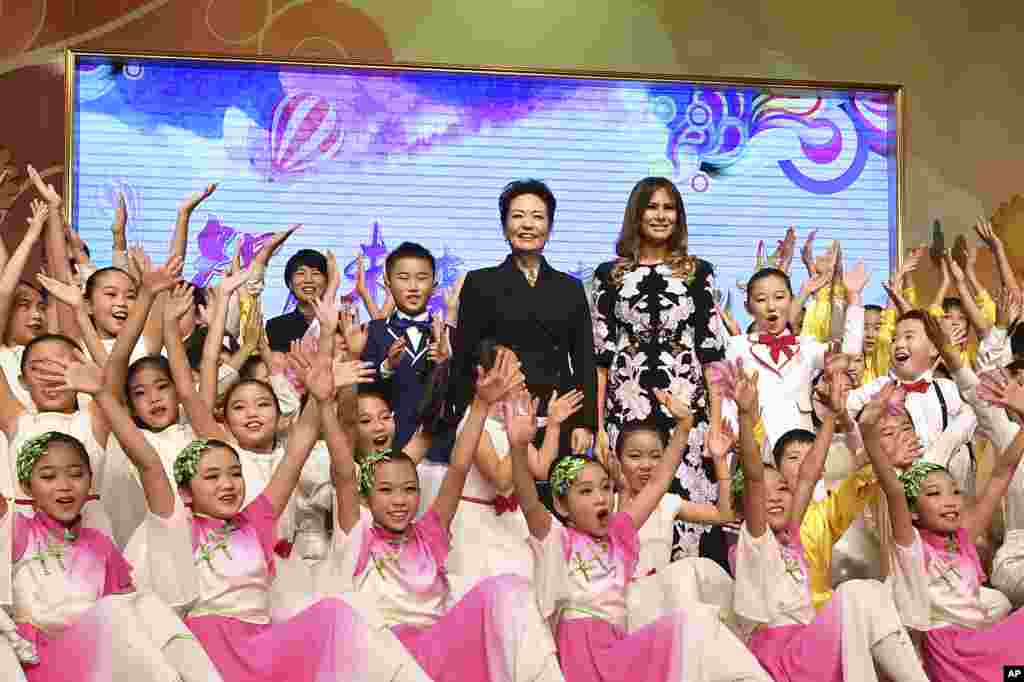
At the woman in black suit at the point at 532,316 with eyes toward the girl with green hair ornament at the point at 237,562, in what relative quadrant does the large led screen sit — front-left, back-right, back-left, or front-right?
back-right

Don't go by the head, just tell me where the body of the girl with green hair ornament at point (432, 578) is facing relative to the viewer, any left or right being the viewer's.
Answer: facing the viewer and to the right of the viewer

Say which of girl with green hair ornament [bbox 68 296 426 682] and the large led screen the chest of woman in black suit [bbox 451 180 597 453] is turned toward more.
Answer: the girl with green hair ornament

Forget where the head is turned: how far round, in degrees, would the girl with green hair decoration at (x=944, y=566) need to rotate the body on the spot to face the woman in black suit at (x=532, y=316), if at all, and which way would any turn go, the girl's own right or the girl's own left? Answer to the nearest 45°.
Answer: approximately 135° to the girl's own right

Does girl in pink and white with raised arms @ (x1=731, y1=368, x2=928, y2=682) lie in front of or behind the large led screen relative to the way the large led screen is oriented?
in front

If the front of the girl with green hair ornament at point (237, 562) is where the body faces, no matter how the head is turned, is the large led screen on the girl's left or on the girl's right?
on the girl's left

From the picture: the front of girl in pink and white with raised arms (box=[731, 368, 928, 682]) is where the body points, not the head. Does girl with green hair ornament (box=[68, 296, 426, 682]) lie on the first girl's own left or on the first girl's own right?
on the first girl's own right

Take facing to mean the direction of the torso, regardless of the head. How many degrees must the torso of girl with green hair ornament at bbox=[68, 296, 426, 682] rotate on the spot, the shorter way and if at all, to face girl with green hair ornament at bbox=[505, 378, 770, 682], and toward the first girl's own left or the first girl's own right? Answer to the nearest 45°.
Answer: approximately 45° to the first girl's own left

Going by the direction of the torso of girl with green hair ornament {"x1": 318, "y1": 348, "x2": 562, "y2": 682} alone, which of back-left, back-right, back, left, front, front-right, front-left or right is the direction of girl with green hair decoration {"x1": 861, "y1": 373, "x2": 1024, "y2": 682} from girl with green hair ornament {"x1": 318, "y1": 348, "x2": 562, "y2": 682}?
front-left

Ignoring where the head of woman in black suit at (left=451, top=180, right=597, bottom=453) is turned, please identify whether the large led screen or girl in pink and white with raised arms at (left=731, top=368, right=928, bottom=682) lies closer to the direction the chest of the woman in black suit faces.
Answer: the girl in pink and white with raised arms

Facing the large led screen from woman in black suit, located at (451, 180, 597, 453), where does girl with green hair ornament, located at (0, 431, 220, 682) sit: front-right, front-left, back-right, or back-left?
back-left

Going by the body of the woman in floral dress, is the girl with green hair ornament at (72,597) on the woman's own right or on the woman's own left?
on the woman's own right

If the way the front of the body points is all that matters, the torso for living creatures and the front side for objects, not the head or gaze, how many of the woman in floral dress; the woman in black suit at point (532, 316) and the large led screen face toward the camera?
3
